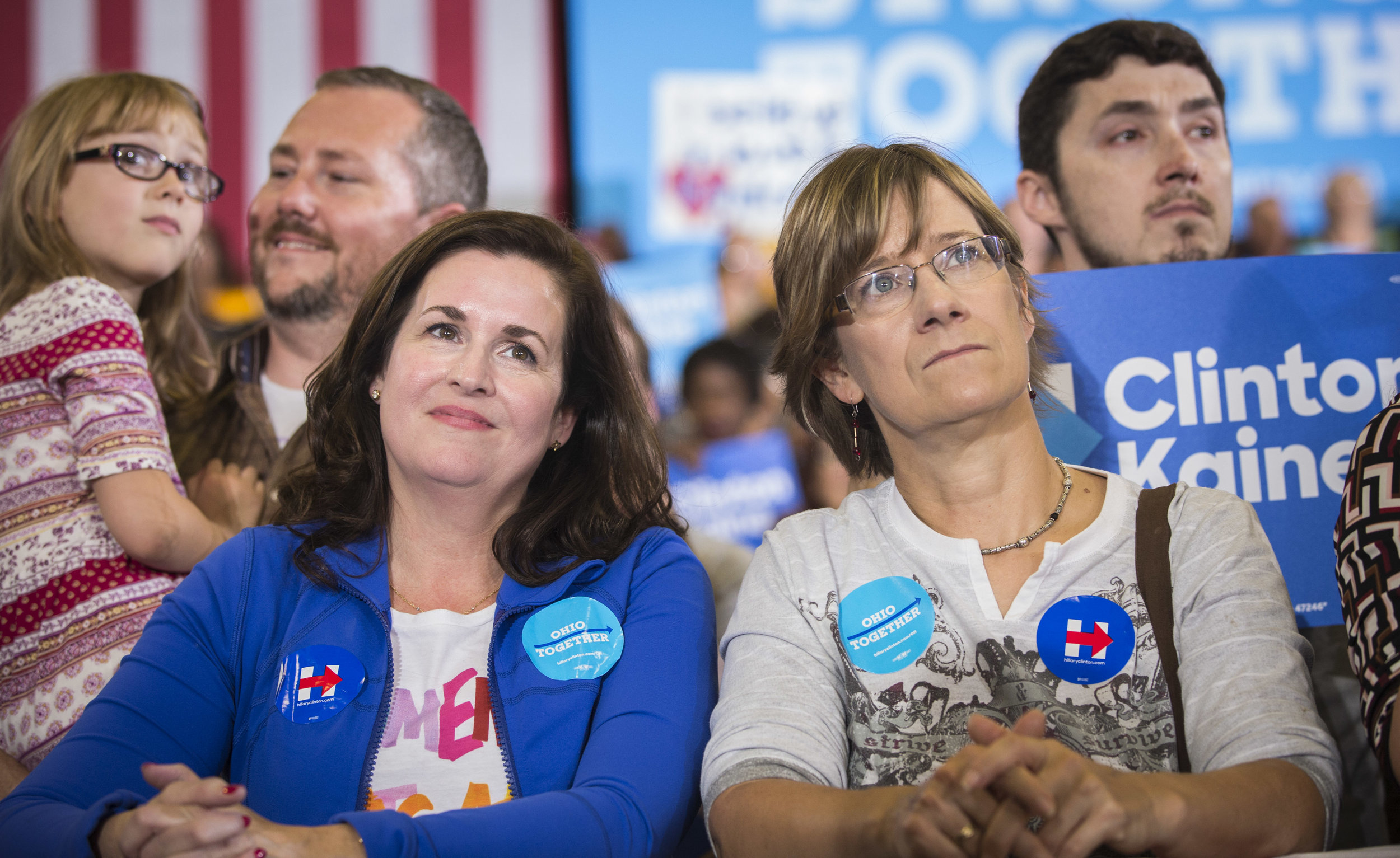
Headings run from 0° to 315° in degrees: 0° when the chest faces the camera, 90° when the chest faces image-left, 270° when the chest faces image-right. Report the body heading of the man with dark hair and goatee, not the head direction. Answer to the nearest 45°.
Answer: approximately 315°

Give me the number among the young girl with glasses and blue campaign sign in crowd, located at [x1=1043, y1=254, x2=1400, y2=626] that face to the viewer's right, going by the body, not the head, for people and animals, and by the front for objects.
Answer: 1

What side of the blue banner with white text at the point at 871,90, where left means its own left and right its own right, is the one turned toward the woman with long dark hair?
front

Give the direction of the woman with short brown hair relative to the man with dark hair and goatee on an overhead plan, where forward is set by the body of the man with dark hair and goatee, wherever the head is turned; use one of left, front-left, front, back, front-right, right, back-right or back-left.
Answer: front-right

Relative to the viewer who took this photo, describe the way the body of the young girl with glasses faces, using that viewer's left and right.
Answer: facing to the right of the viewer

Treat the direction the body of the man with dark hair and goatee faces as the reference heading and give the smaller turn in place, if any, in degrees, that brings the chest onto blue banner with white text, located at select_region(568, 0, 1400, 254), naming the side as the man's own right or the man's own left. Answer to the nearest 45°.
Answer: approximately 135° to the man's own left

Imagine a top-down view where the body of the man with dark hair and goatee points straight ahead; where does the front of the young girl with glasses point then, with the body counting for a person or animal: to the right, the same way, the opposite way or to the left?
to the left
